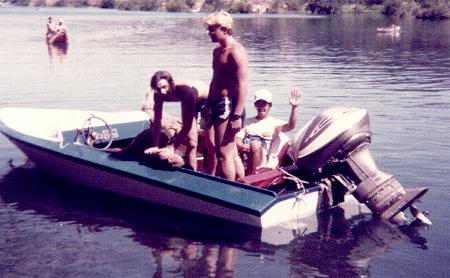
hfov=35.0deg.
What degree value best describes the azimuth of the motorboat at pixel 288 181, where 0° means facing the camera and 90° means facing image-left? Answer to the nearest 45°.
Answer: approximately 135°

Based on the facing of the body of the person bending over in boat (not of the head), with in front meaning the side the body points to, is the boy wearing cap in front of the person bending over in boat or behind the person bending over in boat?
behind

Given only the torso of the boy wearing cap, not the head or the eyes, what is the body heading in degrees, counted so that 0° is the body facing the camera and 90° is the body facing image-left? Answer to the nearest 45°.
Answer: approximately 0°

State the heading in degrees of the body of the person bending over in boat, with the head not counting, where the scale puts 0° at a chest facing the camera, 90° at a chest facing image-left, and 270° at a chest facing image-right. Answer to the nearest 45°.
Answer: approximately 45°

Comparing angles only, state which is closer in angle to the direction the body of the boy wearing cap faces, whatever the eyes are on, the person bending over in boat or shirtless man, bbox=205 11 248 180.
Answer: the shirtless man
